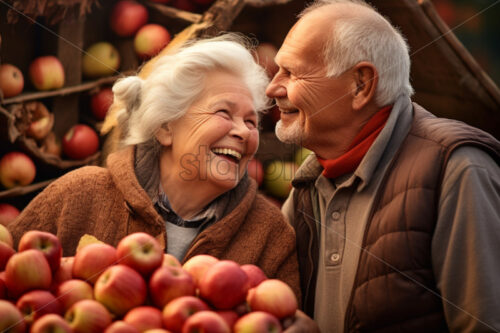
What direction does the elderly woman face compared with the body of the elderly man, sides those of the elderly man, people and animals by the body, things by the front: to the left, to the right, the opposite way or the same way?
to the left

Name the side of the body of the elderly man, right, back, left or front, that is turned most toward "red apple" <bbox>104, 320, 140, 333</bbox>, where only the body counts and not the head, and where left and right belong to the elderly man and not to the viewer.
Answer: front

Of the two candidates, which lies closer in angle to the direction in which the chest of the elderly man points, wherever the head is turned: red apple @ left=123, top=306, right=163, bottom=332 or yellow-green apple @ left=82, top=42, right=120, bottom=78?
the red apple

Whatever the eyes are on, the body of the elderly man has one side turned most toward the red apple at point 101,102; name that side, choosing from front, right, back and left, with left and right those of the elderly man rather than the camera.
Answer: right

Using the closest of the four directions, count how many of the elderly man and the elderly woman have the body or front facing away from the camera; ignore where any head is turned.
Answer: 0

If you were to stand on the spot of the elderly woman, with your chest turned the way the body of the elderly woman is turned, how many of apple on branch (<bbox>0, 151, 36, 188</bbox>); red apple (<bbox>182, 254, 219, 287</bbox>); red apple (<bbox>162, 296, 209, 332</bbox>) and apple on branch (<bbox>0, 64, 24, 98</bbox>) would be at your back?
2

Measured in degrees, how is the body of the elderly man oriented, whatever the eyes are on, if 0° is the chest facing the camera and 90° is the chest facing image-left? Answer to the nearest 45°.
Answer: approximately 45°

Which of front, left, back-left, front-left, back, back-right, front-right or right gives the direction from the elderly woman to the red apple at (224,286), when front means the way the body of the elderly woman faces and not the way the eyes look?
front-right

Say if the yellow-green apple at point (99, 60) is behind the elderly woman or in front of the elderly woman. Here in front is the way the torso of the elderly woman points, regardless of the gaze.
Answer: behind

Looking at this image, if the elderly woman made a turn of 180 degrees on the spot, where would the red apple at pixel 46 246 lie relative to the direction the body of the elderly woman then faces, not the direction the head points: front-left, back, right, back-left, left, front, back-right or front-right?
left

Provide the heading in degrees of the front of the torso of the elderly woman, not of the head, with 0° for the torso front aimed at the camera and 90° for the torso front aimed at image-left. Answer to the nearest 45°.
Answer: approximately 315°

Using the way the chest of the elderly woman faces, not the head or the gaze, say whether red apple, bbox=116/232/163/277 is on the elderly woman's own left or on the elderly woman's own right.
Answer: on the elderly woman's own right

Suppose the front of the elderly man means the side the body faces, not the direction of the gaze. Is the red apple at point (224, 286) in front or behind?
in front

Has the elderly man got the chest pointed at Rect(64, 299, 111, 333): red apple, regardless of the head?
yes

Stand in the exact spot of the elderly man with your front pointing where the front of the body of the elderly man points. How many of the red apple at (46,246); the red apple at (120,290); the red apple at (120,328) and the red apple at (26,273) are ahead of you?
4

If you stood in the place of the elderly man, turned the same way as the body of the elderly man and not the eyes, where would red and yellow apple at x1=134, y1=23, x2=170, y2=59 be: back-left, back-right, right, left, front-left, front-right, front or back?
right
